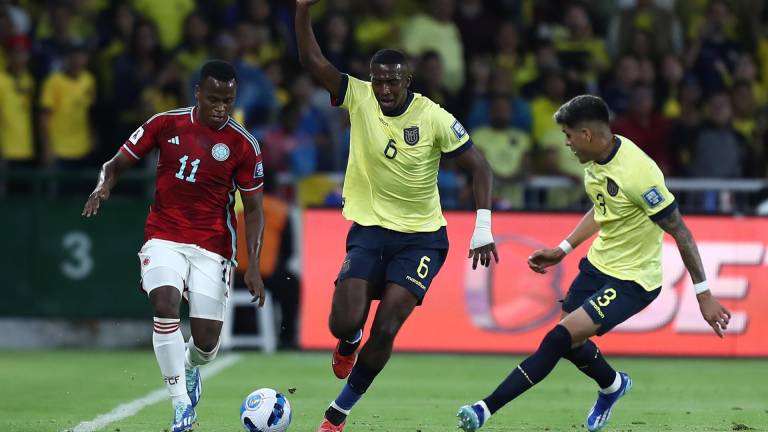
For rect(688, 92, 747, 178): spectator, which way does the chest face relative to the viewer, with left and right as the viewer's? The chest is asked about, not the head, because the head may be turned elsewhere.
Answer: facing the viewer

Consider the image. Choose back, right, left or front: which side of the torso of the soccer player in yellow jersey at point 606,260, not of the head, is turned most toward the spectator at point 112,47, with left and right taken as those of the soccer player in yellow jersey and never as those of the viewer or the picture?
right

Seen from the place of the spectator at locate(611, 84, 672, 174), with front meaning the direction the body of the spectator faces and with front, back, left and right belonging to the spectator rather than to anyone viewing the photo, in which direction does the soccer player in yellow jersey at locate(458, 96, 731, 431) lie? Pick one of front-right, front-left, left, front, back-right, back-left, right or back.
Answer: front

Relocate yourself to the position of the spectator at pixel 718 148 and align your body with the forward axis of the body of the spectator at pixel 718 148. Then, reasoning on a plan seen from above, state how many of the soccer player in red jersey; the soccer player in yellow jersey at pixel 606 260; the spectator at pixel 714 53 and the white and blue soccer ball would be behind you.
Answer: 1

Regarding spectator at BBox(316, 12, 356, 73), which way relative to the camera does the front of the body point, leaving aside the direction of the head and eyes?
toward the camera

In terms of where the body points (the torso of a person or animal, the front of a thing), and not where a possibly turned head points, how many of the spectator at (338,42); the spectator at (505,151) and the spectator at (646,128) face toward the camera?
3

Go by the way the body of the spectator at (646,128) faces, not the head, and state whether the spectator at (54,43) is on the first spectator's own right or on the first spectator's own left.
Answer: on the first spectator's own right

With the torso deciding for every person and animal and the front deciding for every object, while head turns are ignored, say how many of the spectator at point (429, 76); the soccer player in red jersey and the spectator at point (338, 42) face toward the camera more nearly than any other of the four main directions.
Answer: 3

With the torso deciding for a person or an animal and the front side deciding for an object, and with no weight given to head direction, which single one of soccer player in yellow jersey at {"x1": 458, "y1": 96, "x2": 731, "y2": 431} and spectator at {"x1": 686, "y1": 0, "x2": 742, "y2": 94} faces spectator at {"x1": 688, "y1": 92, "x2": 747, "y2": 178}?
spectator at {"x1": 686, "y1": 0, "x2": 742, "y2": 94}

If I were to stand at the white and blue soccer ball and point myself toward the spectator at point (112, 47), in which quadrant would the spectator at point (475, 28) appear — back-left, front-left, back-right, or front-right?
front-right

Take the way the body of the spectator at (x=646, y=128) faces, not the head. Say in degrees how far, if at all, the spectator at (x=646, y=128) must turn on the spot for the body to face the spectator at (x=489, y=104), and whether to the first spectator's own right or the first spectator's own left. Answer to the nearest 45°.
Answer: approximately 90° to the first spectator's own right

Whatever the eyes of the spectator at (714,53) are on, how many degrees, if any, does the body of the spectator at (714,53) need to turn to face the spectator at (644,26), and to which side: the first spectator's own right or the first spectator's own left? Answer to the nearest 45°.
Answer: approximately 90° to the first spectator's own right

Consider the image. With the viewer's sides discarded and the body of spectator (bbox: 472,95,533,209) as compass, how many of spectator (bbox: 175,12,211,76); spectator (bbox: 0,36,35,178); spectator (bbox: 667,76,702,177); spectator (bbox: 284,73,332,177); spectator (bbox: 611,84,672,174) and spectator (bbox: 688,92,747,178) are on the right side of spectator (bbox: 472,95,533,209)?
3

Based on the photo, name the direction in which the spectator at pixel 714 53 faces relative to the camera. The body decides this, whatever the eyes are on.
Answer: toward the camera
